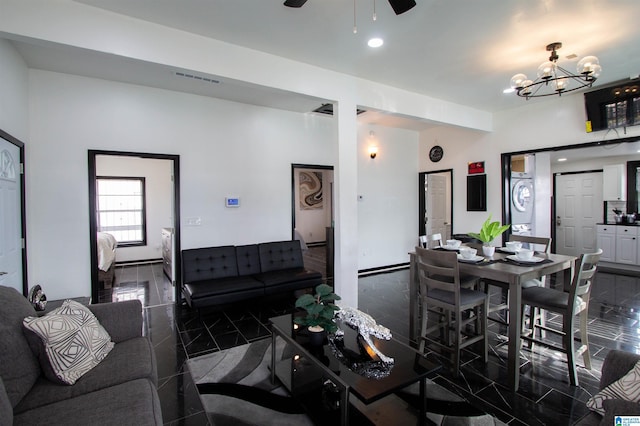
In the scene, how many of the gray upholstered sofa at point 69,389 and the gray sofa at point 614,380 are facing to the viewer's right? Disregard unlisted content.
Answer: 1

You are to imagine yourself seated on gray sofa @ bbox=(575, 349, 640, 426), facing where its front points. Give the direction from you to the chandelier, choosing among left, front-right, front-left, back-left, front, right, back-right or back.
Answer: back-right

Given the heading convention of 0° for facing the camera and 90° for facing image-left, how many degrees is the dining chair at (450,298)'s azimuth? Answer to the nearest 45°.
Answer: approximately 225°

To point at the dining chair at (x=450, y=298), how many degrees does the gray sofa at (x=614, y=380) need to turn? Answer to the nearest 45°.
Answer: approximately 90° to its right

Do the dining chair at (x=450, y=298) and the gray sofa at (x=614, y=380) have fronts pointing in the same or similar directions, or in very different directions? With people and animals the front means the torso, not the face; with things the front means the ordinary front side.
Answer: very different directions

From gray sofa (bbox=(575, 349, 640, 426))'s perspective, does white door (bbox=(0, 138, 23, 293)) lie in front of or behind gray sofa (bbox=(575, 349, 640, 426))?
in front

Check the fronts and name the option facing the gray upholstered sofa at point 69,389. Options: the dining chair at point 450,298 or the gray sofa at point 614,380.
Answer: the gray sofa at point 614,380

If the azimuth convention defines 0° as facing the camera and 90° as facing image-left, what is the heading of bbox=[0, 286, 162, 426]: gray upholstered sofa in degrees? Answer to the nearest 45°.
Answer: approximately 270°

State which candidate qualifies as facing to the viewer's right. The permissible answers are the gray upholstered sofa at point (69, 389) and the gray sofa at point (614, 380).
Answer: the gray upholstered sofa at point (69, 389)

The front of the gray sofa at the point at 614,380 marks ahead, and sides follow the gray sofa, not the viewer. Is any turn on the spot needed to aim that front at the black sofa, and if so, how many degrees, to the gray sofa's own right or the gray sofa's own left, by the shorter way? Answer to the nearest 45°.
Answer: approximately 45° to the gray sofa's own right

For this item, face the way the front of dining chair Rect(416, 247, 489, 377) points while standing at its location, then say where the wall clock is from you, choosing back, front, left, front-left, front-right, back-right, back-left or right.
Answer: front-left

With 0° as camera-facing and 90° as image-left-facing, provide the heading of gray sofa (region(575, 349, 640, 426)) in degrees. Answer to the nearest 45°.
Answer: approximately 45°

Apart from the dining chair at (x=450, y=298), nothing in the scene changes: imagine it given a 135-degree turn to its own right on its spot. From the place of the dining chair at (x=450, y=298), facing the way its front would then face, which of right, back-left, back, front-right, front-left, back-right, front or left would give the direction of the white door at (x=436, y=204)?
back

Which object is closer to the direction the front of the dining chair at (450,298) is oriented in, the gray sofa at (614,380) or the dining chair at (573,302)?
the dining chair

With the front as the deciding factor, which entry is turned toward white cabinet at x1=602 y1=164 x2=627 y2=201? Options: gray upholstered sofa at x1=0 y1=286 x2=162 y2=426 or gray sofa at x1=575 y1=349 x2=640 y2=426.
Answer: gray upholstered sofa at x1=0 y1=286 x2=162 y2=426

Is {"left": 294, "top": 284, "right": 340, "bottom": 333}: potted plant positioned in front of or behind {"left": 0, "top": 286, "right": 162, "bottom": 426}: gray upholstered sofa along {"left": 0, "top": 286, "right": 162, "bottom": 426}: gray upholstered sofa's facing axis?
in front

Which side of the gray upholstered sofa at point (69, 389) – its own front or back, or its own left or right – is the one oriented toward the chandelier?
front

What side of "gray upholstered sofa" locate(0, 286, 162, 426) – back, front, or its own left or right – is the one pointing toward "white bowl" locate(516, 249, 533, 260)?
front

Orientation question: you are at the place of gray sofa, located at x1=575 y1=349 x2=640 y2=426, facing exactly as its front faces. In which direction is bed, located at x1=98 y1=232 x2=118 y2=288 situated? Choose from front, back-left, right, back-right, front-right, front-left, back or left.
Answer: front-right
